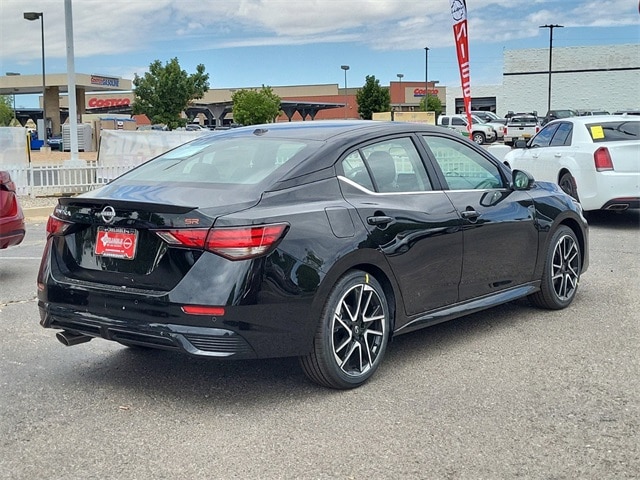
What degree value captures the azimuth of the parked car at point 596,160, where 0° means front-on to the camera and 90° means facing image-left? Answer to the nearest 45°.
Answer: approximately 135°

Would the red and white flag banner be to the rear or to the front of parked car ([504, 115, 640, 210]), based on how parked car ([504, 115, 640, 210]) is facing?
to the front

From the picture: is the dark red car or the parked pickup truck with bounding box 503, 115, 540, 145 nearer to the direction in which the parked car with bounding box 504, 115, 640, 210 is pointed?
the parked pickup truck

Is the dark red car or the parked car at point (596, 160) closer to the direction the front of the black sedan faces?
the parked car

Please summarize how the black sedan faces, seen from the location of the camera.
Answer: facing away from the viewer and to the right of the viewer

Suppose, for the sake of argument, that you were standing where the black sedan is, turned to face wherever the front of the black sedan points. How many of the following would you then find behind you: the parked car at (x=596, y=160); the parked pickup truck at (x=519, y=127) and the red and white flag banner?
0

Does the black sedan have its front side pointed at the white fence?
no

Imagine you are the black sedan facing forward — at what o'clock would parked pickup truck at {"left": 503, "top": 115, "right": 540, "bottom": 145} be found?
The parked pickup truck is roughly at 11 o'clock from the black sedan.

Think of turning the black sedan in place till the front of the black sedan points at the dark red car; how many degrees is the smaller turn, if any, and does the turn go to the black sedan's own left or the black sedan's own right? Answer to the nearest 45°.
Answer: approximately 90° to the black sedan's own left

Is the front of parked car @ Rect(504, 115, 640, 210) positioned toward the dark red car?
no

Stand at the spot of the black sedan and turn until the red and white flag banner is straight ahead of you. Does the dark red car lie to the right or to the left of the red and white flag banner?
left

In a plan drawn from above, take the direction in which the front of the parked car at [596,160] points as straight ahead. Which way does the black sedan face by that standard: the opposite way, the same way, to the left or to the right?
to the right

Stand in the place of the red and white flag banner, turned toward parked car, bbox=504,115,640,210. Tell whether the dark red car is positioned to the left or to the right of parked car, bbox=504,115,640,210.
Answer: right

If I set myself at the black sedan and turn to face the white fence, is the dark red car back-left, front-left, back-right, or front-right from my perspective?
front-left

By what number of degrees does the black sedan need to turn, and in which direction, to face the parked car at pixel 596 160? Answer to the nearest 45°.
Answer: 0° — it already faces it

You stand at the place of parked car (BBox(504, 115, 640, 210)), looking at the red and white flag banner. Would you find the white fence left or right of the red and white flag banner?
left

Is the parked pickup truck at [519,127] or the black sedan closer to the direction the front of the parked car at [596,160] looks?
the parked pickup truck

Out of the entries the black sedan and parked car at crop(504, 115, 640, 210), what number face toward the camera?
0

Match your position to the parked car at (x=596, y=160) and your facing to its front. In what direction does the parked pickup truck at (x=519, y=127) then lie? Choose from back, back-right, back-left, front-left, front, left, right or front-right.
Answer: front-right
